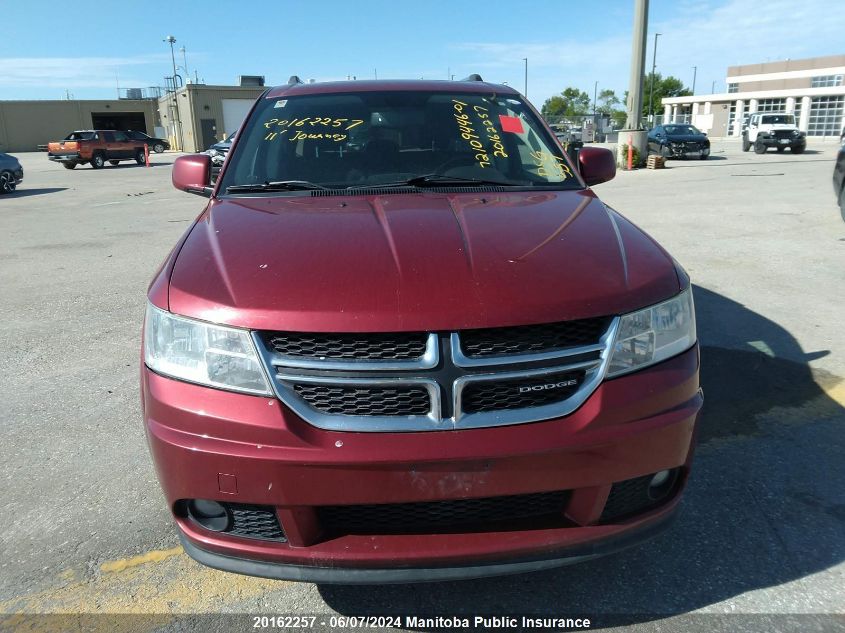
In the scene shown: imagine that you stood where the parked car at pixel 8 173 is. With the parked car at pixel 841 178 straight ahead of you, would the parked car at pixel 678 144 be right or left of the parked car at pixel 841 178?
left

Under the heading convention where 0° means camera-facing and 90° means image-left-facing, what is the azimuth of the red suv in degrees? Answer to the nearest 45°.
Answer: approximately 0°

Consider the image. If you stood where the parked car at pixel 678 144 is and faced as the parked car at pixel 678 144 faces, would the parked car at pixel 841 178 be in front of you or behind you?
in front

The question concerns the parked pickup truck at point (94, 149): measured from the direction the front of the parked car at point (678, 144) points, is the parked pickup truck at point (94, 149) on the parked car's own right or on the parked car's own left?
on the parked car's own right

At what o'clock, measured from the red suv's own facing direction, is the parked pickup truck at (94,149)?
The parked pickup truck is roughly at 5 o'clock from the red suv.

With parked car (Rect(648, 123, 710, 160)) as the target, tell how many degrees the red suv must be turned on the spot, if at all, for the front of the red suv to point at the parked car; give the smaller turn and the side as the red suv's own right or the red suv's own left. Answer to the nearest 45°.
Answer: approximately 180°

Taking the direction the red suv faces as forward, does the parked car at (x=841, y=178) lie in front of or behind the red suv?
behind

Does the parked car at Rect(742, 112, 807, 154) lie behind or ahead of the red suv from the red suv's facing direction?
behind

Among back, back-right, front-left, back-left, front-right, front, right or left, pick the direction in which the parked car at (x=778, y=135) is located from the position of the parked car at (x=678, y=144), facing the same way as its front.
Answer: left

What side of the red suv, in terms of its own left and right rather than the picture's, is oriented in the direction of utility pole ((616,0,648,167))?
back

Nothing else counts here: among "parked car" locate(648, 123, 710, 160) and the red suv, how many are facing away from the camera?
0

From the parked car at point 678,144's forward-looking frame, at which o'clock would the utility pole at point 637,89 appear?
The utility pole is roughly at 2 o'clock from the parked car.
